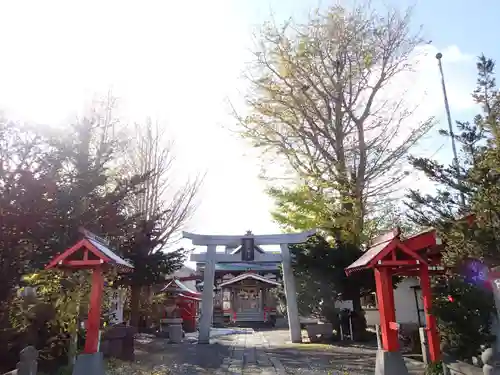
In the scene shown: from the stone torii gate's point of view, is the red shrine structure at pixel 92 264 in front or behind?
in front

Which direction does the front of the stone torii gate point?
toward the camera

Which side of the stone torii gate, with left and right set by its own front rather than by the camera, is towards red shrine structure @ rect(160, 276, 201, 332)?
back

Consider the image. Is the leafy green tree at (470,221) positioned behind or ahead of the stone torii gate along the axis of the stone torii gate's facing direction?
ahead

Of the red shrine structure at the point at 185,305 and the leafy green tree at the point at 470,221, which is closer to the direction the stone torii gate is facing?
the leafy green tree

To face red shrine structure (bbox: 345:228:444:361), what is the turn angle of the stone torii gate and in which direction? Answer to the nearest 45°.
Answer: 0° — it already faces it
